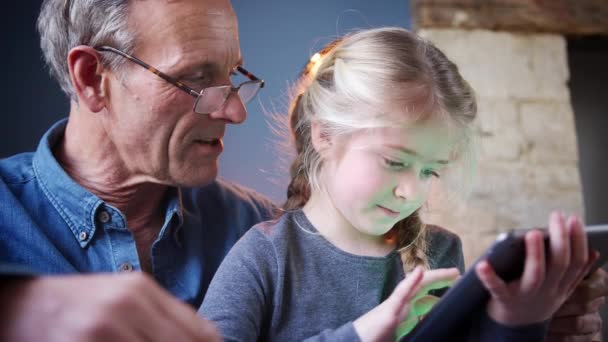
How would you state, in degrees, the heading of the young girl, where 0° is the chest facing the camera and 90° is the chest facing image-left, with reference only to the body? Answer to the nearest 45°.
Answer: approximately 315°

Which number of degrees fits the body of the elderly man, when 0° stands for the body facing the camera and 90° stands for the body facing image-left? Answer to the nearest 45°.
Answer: approximately 315°

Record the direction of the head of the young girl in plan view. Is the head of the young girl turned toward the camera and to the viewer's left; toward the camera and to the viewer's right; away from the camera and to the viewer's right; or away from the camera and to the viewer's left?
toward the camera and to the viewer's right

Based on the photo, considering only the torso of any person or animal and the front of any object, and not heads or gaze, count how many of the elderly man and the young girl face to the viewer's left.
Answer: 0
